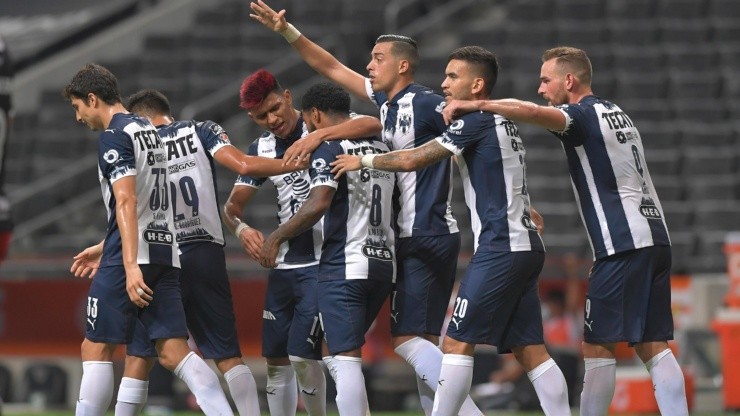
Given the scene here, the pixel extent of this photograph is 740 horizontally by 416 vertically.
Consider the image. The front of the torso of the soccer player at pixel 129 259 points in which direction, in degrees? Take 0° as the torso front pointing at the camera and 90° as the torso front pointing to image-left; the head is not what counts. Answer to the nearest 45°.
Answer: approximately 135°

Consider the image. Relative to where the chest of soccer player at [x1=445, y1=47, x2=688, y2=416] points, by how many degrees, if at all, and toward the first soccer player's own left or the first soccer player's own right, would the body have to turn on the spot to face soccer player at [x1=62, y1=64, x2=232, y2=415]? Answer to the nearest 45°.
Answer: approximately 45° to the first soccer player's own left

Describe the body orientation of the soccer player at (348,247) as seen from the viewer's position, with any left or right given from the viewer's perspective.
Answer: facing away from the viewer and to the left of the viewer

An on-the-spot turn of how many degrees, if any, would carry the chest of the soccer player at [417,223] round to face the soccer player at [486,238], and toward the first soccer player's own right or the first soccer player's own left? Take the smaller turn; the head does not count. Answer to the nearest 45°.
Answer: approximately 90° to the first soccer player's own left

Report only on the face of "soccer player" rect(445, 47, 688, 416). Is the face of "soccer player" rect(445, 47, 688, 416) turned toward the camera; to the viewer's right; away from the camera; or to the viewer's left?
to the viewer's left

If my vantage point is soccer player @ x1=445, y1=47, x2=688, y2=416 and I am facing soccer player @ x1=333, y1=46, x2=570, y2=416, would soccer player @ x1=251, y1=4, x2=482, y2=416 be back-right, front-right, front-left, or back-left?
front-right

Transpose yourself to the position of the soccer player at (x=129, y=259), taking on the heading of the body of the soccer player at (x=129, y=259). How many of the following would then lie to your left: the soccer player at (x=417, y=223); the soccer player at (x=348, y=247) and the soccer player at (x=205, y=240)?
0

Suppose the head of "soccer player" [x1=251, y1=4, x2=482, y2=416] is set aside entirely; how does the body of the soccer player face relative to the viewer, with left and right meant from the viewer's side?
facing the viewer and to the left of the viewer

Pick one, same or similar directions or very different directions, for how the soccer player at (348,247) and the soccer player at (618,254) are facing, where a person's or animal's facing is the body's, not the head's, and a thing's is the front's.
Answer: same or similar directions

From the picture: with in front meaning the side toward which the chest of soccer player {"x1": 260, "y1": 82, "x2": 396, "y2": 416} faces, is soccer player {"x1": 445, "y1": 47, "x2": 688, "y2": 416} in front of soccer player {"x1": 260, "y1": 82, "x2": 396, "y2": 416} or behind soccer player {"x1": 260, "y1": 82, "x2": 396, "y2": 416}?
behind

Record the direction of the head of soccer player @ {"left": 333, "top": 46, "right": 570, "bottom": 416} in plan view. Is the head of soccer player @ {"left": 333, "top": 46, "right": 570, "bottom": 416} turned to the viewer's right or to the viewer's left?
to the viewer's left

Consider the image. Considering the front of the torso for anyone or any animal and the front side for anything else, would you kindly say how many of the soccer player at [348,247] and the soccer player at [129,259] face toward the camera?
0

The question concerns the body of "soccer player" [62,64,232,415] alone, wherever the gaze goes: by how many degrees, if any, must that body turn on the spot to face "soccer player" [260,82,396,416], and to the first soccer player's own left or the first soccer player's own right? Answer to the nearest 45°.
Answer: approximately 135° to the first soccer player's own right

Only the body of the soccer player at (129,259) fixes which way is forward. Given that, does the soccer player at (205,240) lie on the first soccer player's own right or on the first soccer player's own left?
on the first soccer player's own right

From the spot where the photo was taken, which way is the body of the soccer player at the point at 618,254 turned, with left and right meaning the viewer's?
facing away from the viewer and to the left of the viewer

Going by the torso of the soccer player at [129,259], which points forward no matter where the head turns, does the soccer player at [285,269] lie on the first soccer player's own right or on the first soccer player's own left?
on the first soccer player's own right

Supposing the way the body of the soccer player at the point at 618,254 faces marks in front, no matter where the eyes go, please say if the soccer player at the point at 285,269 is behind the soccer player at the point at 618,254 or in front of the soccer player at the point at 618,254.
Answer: in front

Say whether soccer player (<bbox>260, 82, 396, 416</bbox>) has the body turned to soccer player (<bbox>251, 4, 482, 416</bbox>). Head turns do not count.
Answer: no
